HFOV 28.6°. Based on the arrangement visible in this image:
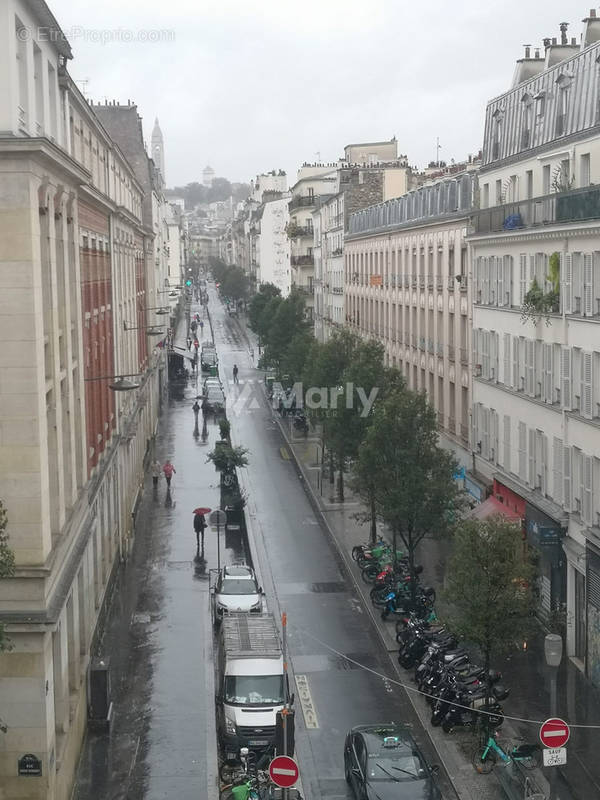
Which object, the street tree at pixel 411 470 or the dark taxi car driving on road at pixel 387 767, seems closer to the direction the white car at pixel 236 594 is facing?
the dark taxi car driving on road

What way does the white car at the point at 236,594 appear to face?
toward the camera

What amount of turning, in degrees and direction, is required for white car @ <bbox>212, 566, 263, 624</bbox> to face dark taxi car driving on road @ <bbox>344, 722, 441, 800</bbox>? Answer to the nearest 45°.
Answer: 0° — it already faces it

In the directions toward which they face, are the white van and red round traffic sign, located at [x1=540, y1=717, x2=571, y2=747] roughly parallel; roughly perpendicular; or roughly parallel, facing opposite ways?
roughly parallel

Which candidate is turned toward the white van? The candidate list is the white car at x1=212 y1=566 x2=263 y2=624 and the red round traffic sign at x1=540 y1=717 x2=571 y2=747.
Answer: the white car

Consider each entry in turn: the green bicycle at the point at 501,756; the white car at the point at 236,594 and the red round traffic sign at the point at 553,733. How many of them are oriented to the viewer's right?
0

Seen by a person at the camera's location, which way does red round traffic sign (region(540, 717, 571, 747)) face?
facing the viewer

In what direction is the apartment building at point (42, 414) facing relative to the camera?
to the viewer's right

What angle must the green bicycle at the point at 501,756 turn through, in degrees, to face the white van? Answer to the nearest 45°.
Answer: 0° — it already faces it

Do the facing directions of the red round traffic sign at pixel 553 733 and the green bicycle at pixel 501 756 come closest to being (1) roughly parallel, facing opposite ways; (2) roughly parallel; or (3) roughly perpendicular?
roughly perpendicular

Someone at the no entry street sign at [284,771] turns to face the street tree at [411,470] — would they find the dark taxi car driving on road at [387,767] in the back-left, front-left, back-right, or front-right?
front-right

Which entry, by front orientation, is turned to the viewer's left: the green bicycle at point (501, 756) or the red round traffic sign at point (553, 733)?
the green bicycle

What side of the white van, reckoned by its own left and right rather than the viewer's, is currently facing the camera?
front
